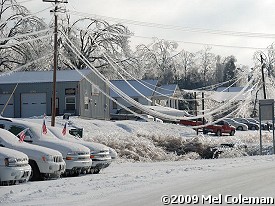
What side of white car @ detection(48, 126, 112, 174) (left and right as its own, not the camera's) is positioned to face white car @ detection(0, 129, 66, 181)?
right

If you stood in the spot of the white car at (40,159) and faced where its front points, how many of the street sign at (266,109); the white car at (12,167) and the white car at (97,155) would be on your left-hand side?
2

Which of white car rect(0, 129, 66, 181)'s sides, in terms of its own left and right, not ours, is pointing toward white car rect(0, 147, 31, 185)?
right

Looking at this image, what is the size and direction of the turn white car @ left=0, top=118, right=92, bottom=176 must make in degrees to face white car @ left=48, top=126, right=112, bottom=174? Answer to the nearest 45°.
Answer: approximately 90° to its left
